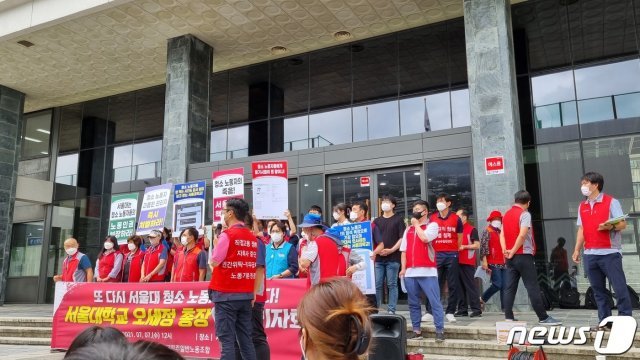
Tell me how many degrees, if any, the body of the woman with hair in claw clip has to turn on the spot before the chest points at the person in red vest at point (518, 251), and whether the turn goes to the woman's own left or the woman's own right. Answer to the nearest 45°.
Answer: approximately 90° to the woman's own right

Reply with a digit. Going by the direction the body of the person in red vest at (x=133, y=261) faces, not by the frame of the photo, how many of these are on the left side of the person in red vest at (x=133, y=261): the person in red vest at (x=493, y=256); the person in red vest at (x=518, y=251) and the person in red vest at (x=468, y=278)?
3

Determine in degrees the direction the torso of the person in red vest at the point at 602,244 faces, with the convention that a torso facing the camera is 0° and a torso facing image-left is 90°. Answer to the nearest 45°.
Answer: approximately 45°

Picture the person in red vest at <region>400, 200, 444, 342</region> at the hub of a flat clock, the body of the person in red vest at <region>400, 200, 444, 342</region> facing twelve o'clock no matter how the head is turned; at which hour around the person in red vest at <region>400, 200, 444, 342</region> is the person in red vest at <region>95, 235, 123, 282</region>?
the person in red vest at <region>95, 235, 123, 282</region> is roughly at 2 o'clock from the person in red vest at <region>400, 200, 444, 342</region>.

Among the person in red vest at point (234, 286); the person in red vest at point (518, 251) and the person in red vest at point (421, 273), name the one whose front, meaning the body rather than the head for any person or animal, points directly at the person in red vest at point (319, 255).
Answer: the person in red vest at point (421, 273)

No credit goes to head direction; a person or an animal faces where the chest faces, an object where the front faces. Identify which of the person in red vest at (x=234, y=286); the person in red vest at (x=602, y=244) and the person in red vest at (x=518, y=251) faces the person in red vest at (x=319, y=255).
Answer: the person in red vest at (x=602, y=244)

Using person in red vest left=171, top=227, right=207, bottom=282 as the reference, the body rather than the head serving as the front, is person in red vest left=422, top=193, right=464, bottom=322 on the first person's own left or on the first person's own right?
on the first person's own left

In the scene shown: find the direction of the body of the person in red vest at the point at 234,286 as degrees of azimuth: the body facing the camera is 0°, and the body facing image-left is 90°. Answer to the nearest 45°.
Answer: approximately 135°

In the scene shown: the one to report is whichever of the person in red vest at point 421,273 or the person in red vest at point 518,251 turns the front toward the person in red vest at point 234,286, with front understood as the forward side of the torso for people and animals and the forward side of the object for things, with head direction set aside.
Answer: the person in red vest at point 421,273

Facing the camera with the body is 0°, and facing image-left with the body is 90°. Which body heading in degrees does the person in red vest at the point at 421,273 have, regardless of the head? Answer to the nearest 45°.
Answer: approximately 45°

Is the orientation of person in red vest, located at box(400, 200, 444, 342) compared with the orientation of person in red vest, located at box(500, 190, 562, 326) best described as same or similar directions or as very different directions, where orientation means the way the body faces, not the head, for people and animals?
very different directions

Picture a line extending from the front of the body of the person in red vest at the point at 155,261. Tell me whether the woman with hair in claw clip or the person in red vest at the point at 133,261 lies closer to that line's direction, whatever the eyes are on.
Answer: the woman with hair in claw clip

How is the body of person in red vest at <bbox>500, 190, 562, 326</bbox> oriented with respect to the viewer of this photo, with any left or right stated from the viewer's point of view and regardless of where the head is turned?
facing away from the viewer and to the right of the viewer

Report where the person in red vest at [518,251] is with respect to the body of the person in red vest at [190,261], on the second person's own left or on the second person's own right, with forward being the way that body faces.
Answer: on the second person's own left

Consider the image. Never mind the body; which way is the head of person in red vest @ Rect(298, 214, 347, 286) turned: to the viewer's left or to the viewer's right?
to the viewer's left

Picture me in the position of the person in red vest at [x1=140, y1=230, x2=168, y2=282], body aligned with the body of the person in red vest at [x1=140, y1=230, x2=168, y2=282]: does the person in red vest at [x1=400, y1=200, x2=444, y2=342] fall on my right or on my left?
on my left

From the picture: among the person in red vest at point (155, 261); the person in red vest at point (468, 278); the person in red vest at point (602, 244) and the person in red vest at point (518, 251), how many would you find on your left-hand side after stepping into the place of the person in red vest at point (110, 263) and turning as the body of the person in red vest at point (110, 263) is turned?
4
